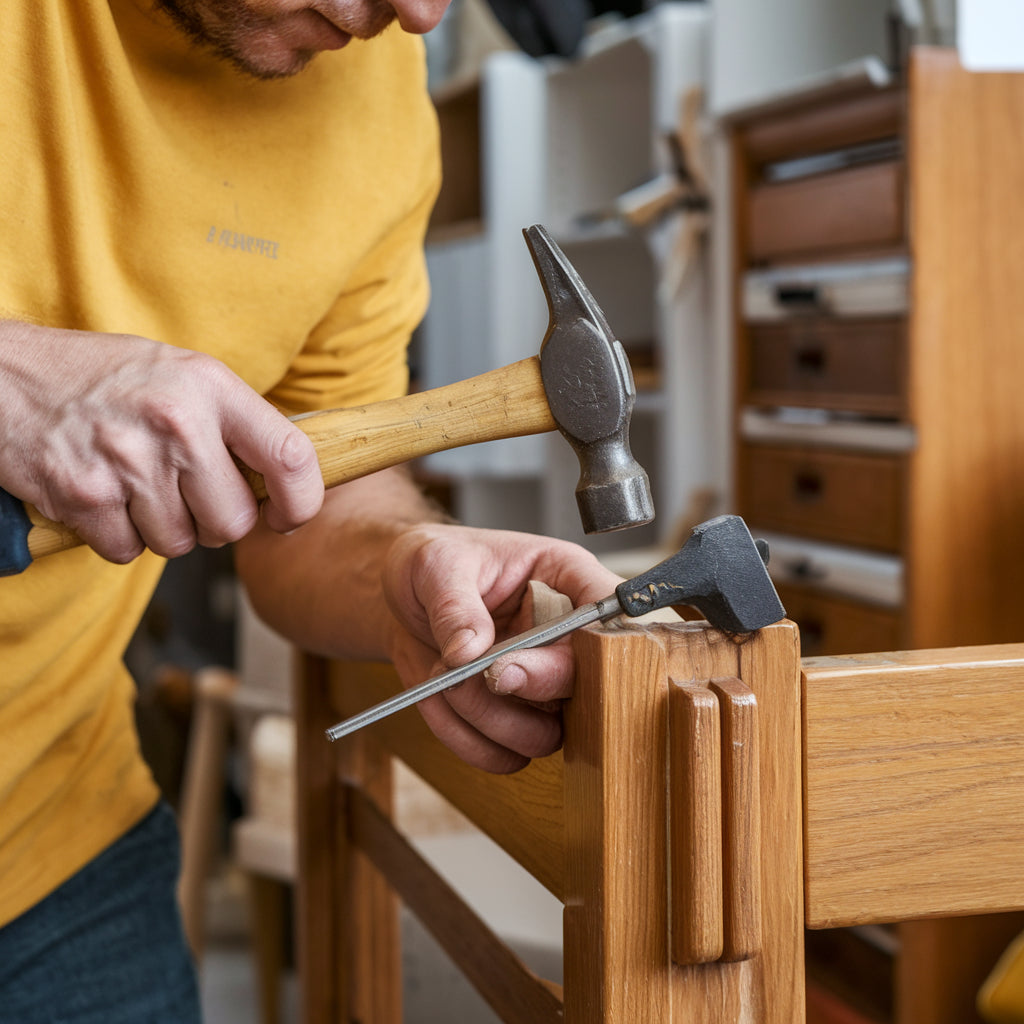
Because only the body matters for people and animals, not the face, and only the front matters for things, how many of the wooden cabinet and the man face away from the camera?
0

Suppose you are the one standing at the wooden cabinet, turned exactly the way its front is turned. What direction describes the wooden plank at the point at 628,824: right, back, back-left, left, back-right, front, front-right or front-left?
front-left

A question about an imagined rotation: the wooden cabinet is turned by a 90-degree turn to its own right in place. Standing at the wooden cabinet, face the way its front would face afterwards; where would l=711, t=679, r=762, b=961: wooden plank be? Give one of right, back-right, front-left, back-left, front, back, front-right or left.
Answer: back-left

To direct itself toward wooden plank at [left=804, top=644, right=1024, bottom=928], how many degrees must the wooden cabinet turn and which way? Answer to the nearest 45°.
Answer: approximately 45° to its left

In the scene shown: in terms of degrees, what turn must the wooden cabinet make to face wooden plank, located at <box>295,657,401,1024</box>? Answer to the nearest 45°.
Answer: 0° — it already faces it

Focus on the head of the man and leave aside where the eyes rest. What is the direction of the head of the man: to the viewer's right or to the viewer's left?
to the viewer's right

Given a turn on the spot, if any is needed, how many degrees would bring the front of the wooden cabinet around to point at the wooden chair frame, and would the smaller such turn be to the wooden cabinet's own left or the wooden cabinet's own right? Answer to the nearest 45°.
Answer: approximately 45° to the wooden cabinet's own left

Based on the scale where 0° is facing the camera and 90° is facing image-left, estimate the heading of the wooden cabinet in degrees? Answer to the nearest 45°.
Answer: approximately 45°

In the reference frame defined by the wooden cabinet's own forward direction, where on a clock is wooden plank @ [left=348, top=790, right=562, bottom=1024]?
The wooden plank is roughly at 11 o'clock from the wooden cabinet.
